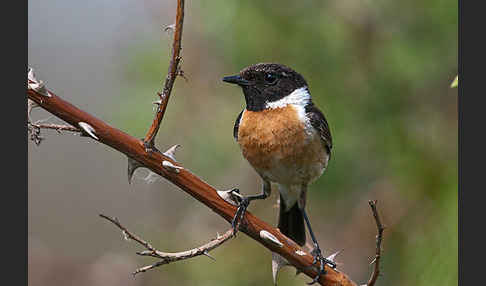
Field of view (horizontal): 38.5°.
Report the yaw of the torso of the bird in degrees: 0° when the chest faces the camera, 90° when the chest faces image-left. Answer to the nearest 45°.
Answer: approximately 45°
